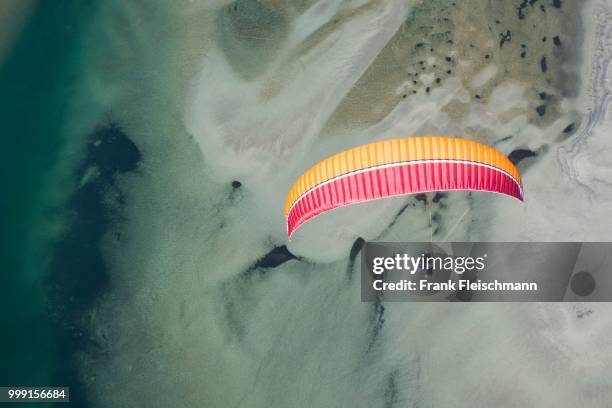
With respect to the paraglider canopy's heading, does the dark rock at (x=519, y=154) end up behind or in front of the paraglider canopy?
in front

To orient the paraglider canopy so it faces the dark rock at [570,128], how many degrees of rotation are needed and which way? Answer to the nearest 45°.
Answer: approximately 45° to its right
